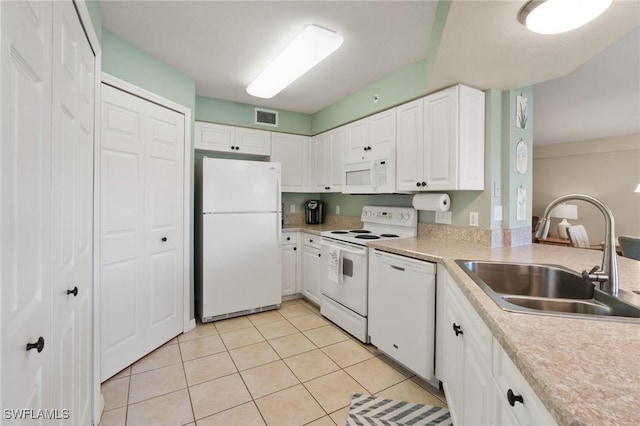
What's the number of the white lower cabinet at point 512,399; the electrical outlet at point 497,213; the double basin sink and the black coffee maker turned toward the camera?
2

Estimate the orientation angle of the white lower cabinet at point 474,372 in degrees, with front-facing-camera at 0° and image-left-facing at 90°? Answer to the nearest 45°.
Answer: approximately 90°

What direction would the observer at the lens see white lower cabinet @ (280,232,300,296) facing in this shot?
facing the viewer and to the right of the viewer

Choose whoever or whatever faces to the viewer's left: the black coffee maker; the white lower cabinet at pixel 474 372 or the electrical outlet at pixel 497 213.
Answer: the white lower cabinet

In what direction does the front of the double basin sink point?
to the viewer's left

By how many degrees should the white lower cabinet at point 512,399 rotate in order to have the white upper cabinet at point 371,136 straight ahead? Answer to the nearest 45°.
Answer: approximately 45° to its right

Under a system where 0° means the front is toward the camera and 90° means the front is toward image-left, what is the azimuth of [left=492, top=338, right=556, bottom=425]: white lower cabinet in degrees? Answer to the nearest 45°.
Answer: approximately 90°

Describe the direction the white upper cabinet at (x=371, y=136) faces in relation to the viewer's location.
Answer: facing the viewer and to the left of the viewer

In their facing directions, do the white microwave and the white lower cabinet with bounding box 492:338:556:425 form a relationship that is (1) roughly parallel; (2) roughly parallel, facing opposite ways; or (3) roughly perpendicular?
roughly perpendicular

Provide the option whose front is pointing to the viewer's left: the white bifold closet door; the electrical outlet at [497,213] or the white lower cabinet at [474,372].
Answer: the white lower cabinet

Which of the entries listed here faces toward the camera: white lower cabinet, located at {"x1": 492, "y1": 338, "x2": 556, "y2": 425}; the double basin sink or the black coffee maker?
the black coffee maker

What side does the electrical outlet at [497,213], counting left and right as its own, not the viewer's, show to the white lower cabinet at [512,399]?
front

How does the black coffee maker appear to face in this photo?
toward the camera

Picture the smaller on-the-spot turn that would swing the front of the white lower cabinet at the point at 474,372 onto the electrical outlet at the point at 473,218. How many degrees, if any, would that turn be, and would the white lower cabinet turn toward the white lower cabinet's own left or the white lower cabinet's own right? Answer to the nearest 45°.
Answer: approximately 90° to the white lower cabinet's own right
